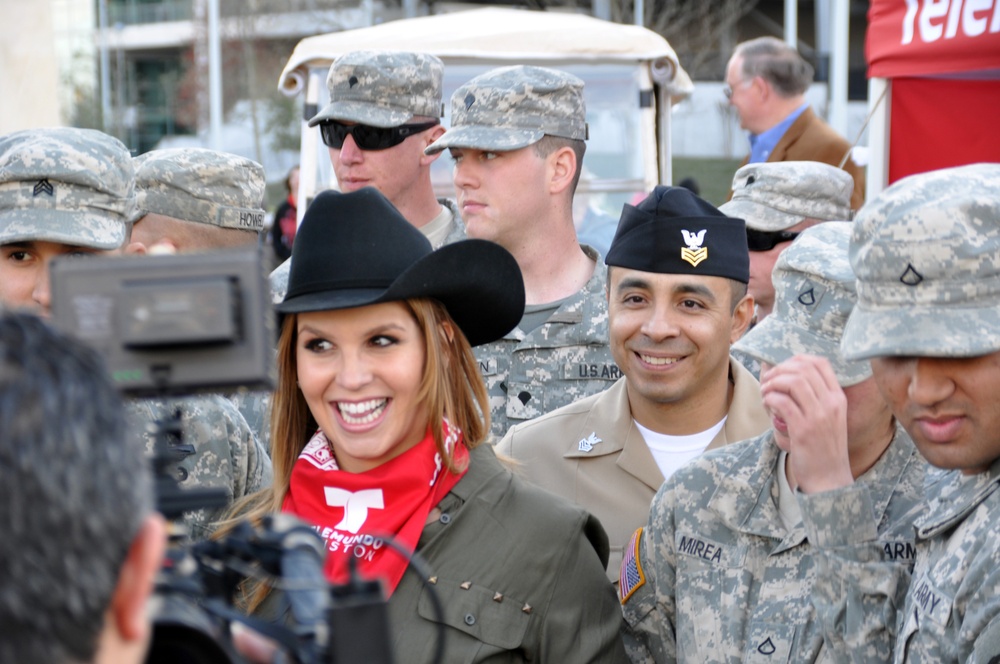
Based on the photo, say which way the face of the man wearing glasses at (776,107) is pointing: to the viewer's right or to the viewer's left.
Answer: to the viewer's left

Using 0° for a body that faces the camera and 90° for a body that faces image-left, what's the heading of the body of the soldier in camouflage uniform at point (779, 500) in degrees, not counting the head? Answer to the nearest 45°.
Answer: approximately 0°

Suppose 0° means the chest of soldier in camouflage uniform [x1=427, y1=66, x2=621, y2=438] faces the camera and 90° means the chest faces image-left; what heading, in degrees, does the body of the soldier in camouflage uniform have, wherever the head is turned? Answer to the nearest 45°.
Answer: approximately 45°

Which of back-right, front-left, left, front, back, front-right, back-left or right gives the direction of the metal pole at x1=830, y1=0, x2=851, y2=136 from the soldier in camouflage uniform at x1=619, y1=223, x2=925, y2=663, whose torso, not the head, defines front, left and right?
back

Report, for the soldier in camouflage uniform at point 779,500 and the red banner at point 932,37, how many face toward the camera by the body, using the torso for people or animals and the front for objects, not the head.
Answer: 2

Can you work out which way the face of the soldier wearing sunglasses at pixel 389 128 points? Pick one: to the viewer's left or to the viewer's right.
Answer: to the viewer's left

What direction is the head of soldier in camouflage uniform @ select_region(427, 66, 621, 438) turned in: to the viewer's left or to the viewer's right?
to the viewer's left

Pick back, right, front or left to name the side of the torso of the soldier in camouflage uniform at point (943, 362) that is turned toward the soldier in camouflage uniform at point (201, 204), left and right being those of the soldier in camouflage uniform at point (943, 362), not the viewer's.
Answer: right
